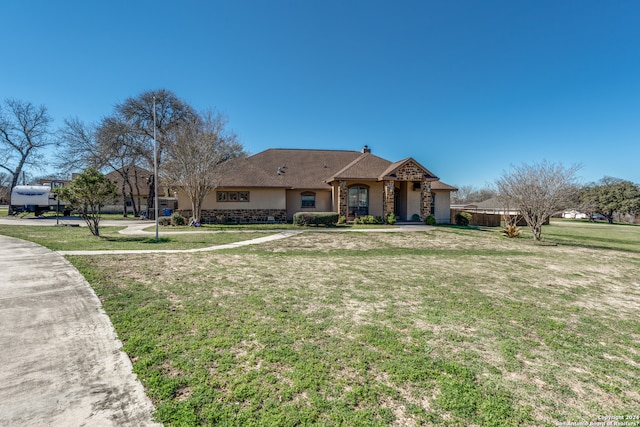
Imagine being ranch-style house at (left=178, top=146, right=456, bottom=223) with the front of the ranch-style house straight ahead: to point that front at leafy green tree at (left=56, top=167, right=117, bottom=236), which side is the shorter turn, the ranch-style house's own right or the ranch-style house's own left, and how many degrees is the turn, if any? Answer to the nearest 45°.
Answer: approximately 45° to the ranch-style house's own right

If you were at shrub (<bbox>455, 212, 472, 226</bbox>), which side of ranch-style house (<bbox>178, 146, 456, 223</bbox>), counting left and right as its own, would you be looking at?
left

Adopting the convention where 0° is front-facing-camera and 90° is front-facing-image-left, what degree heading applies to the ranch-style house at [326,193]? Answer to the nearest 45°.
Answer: approximately 0°

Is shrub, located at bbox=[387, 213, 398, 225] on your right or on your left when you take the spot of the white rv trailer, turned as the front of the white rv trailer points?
on your right

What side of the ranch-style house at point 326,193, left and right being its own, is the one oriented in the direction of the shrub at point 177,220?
right
